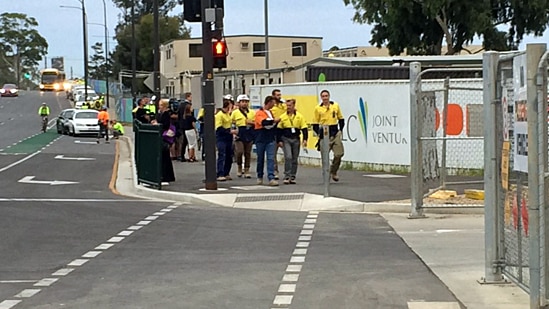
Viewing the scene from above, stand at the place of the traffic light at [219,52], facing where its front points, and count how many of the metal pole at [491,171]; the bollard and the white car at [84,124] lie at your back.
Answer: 1

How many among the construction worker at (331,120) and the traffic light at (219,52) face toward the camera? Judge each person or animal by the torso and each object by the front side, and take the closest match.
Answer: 2

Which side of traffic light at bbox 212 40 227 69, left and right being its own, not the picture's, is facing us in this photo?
front

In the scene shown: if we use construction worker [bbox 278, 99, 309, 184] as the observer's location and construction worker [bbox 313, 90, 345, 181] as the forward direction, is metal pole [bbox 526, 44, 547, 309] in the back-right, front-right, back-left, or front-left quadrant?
front-right

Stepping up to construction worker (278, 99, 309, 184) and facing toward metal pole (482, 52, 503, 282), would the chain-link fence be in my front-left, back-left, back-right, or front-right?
front-left

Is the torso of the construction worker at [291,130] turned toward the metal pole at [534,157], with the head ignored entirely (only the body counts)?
yes

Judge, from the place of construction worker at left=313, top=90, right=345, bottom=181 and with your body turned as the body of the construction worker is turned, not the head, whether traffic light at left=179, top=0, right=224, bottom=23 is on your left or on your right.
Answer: on your right

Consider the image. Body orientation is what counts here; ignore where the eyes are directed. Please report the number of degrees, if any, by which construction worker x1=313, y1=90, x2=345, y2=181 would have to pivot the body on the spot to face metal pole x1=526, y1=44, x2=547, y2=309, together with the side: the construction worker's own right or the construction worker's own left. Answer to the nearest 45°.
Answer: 0° — they already face it

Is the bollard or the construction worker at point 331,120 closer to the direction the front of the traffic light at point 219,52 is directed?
the bollard

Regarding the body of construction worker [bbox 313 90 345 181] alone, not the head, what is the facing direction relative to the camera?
toward the camera

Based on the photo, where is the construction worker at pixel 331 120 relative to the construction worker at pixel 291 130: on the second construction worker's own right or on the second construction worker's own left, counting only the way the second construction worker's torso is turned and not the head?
on the second construction worker's own left

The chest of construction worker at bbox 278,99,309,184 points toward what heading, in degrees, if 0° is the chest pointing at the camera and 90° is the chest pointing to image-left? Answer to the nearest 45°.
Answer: approximately 0°
